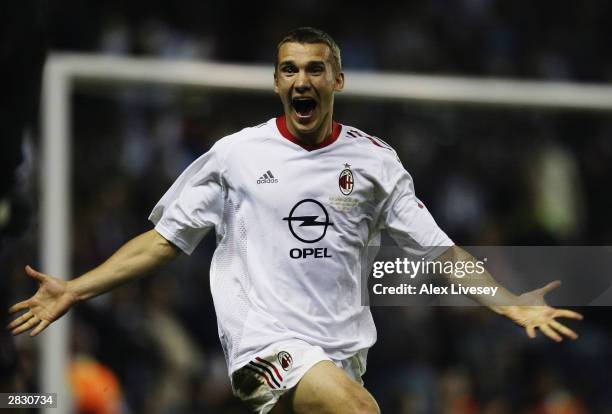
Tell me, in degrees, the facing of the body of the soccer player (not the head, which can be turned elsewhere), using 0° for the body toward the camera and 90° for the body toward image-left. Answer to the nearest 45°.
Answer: approximately 0°

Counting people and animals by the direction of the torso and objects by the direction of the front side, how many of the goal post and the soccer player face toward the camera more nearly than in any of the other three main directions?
2

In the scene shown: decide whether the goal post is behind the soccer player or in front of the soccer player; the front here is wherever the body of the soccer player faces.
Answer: behind

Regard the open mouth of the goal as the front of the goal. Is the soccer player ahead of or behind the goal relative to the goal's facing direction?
ahead
